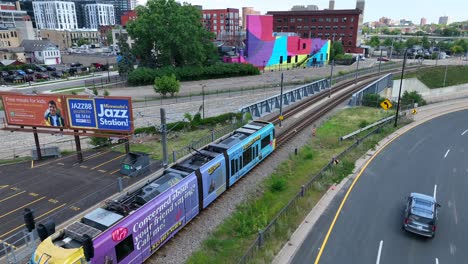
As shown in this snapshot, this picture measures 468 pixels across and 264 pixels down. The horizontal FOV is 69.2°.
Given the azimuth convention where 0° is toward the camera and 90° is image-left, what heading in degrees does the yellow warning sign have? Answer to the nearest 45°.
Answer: approximately 0°

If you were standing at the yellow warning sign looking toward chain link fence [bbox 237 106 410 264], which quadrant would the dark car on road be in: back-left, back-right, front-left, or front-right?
front-left

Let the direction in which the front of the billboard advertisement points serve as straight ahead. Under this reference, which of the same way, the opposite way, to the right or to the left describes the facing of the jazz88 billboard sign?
the same way

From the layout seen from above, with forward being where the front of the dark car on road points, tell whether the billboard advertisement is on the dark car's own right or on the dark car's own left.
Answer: on the dark car's own left

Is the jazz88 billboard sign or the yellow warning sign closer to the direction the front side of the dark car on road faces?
the yellow warning sign

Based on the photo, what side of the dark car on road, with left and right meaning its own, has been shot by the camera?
back

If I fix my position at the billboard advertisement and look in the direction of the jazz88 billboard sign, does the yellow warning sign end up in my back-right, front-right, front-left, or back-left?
front-left

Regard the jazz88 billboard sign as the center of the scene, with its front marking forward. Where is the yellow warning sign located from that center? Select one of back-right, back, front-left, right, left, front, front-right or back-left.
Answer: left

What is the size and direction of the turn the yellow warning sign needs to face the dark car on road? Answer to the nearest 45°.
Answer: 0° — it already faces it

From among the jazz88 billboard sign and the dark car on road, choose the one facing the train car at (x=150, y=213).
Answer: the jazz88 billboard sign

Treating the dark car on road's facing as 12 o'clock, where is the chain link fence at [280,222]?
The chain link fence is roughly at 8 o'clock from the dark car on road.

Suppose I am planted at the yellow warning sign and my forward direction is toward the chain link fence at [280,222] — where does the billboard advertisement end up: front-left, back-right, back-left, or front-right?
front-right

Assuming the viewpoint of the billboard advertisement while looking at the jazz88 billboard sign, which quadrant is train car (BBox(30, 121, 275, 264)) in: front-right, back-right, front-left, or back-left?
front-right

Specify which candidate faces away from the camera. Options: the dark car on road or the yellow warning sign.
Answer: the dark car on road

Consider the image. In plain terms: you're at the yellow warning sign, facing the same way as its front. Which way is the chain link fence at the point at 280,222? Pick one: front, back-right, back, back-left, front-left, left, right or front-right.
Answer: front

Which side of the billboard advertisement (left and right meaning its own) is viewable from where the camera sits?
front

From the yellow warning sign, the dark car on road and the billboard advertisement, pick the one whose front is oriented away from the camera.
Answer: the dark car on road

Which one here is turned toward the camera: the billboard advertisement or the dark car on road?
the billboard advertisement

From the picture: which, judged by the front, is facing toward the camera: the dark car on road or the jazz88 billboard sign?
the jazz88 billboard sign
